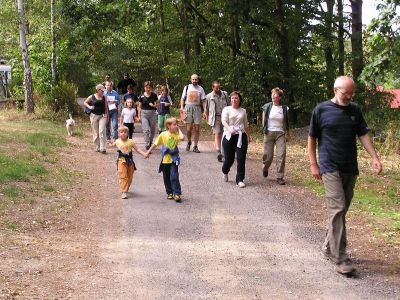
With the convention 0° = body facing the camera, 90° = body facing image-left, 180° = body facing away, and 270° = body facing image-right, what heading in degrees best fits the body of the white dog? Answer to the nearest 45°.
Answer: approximately 0°

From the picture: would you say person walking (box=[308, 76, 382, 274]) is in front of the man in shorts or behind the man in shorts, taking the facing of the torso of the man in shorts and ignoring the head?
in front

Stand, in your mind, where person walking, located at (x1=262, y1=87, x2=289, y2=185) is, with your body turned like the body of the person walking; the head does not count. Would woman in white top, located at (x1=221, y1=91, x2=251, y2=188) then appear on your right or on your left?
on your right

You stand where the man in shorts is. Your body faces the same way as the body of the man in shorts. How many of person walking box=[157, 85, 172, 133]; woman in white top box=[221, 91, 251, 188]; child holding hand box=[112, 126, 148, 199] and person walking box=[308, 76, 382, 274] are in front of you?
3

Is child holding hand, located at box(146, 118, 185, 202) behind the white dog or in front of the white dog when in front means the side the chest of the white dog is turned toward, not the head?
in front

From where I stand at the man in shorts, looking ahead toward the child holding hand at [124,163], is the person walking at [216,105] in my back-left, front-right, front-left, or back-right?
front-left

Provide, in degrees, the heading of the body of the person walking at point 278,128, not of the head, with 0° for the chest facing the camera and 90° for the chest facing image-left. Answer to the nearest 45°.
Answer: approximately 0°

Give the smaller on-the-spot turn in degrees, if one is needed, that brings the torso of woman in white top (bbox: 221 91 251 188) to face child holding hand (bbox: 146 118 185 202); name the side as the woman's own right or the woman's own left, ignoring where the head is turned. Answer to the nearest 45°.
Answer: approximately 45° to the woman's own right

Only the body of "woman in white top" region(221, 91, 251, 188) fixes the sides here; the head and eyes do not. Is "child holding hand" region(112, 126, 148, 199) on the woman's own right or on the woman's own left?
on the woman's own right

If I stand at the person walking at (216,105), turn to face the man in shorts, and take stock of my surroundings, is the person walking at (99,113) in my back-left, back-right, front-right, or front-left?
front-left

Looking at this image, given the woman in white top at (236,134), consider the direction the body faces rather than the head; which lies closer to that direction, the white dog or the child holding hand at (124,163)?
the child holding hand

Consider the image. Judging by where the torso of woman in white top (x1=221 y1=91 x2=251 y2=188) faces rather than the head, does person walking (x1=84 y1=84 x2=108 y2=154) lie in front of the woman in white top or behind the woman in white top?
behind

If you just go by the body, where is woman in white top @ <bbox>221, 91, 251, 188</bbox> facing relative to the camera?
toward the camera
